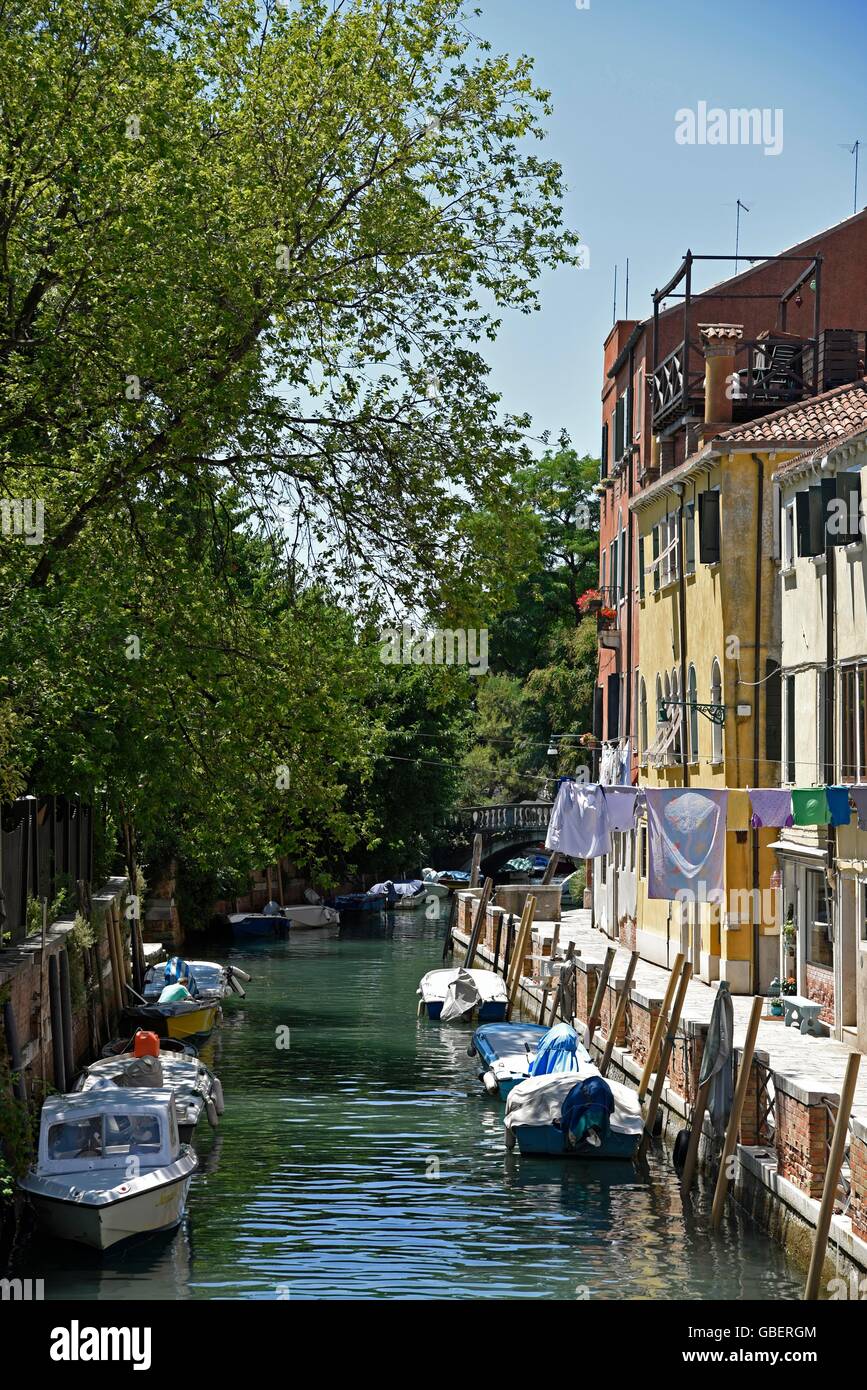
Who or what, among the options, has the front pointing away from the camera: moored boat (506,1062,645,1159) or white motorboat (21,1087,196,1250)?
the moored boat

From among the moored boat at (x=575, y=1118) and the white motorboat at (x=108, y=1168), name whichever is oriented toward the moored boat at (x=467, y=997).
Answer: the moored boat at (x=575, y=1118)

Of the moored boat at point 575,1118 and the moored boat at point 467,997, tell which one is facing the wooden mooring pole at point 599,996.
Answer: the moored boat at point 575,1118

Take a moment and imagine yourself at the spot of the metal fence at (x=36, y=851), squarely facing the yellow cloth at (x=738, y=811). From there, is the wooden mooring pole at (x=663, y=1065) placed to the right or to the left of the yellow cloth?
right

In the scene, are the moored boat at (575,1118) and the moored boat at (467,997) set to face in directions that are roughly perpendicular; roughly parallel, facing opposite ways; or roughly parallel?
roughly parallel

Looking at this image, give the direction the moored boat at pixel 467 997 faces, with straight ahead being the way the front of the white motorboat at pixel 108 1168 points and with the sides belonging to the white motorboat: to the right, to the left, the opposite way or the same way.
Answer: the opposite way

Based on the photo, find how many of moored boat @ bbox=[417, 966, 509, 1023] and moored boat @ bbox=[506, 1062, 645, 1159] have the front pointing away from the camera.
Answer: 2

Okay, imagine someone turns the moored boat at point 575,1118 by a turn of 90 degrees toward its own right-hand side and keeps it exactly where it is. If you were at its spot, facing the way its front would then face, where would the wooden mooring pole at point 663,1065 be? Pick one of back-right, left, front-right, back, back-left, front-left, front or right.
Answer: front

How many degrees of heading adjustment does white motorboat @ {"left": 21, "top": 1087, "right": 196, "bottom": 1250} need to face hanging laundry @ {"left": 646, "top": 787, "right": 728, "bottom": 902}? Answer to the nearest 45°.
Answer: approximately 135° to its left

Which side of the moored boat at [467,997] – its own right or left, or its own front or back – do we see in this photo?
back

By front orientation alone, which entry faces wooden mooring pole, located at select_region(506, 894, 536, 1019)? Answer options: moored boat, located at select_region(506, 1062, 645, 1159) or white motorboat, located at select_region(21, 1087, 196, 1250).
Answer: the moored boat

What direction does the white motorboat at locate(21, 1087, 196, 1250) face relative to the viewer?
toward the camera

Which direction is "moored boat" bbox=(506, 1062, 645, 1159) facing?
away from the camera
